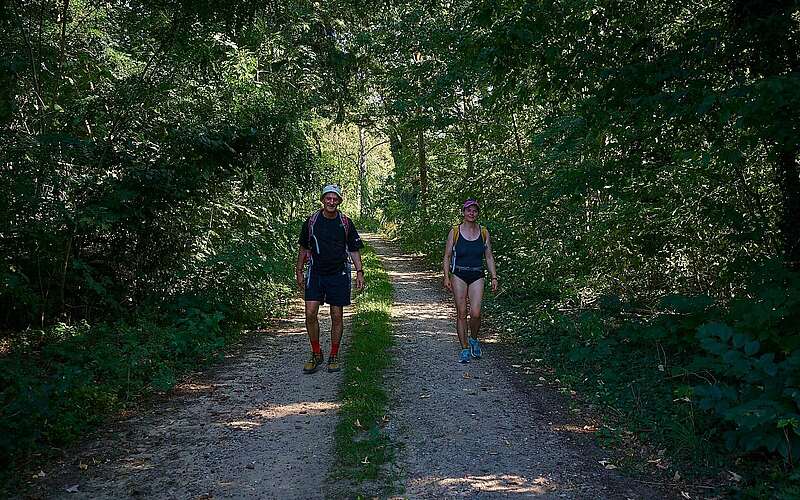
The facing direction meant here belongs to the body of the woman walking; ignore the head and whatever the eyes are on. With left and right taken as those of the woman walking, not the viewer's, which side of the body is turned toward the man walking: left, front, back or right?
right

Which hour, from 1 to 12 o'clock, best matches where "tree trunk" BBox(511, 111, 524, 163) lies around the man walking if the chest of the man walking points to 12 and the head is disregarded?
The tree trunk is roughly at 7 o'clock from the man walking.

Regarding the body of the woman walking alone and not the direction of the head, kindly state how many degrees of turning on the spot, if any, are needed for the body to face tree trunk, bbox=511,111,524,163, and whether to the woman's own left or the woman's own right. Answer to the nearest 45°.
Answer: approximately 180°

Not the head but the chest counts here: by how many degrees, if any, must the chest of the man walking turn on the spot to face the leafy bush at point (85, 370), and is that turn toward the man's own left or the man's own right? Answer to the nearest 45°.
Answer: approximately 90° to the man's own right

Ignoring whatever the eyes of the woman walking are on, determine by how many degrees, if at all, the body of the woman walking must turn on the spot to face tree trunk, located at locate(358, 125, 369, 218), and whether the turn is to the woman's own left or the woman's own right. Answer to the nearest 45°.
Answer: approximately 180°

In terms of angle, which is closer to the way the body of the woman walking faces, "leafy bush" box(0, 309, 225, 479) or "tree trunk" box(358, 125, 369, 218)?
the leafy bush

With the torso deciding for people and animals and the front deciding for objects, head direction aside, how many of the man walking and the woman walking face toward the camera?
2

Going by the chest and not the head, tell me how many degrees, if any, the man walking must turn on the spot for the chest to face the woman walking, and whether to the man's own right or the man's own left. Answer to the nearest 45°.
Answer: approximately 90° to the man's own left

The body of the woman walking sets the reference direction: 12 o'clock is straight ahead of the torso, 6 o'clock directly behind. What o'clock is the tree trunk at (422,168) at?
The tree trunk is roughly at 6 o'clock from the woman walking.

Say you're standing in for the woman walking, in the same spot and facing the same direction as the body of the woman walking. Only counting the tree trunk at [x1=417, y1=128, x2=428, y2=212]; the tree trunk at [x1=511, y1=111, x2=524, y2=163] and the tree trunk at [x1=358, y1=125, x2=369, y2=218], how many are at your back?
3

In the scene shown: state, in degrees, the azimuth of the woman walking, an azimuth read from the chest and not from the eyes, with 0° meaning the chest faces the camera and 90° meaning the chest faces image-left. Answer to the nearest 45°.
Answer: approximately 0°

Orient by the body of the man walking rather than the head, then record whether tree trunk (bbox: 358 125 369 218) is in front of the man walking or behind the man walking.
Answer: behind
